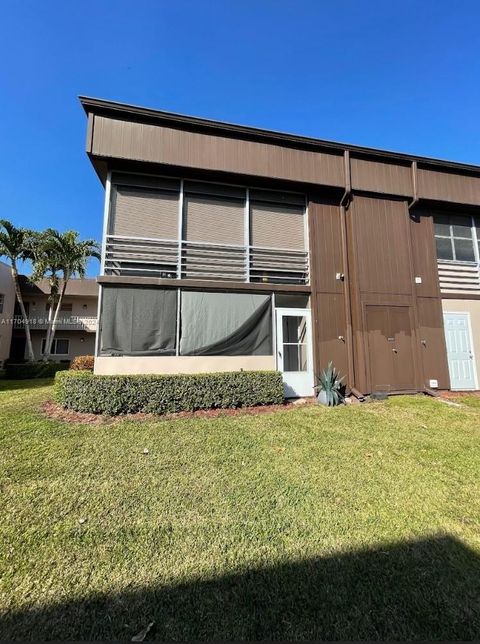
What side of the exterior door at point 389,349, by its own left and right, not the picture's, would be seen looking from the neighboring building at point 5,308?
right

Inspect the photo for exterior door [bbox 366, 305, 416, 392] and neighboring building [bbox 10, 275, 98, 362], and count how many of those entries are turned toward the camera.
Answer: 2

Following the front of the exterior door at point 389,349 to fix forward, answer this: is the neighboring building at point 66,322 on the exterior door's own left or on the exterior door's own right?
on the exterior door's own right

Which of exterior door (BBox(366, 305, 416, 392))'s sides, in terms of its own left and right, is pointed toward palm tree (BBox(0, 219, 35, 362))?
right

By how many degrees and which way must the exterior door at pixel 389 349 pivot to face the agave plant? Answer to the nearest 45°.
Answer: approximately 45° to its right

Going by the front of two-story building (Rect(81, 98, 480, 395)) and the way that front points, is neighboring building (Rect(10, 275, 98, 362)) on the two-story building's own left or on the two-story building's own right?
on the two-story building's own right

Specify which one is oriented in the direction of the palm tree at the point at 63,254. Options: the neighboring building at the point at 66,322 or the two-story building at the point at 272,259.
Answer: the neighboring building

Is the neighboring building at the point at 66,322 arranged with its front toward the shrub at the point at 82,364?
yes

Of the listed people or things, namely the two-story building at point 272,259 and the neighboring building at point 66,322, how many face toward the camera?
2
